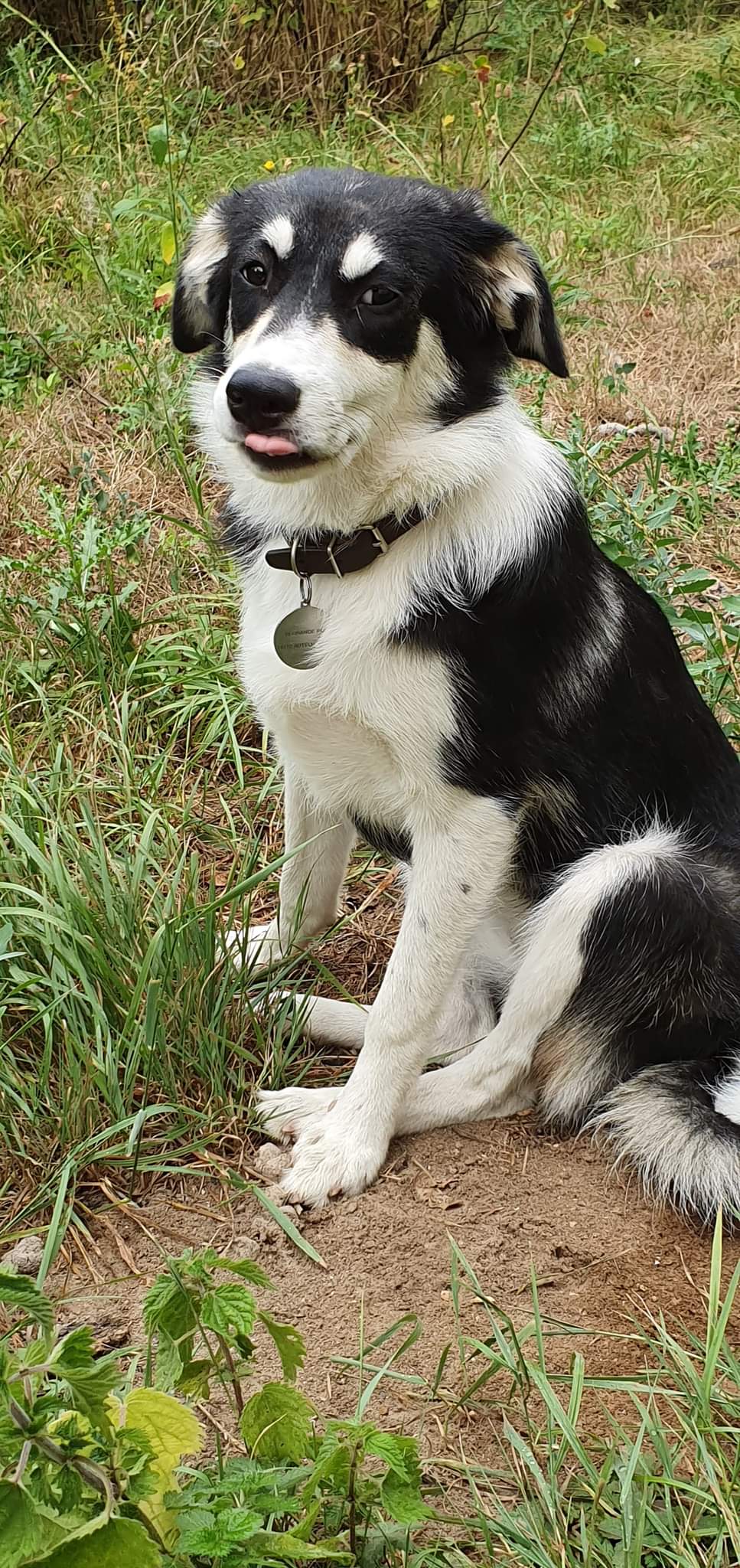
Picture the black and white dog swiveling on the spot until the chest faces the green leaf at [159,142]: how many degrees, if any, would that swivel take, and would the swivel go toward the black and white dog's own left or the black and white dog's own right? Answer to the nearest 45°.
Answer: approximately 135° to the black and white dog's own right

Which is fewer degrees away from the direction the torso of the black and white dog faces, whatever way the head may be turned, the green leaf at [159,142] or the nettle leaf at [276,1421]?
the nettle leaf

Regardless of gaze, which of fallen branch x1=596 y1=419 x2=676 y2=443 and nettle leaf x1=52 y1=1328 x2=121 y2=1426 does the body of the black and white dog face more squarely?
the nettle leaf

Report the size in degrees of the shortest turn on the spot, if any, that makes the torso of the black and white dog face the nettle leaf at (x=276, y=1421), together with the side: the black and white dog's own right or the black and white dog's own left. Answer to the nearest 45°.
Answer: approximately 45° to the black and white dog's own left

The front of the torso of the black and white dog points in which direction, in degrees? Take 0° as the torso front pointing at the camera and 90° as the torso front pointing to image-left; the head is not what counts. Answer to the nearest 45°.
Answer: approximately 45°

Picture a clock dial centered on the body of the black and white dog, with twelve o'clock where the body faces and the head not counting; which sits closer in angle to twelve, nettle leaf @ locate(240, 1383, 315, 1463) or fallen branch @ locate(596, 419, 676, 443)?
the nettle leaf

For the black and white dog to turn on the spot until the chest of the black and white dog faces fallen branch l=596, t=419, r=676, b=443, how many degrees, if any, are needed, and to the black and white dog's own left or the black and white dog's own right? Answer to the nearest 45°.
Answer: approximately 135° to the black and white dog's own right

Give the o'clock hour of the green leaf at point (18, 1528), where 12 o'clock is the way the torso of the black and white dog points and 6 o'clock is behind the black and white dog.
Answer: The green leaf is roughly at 11 o'clock from the black and white dog.
